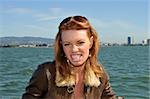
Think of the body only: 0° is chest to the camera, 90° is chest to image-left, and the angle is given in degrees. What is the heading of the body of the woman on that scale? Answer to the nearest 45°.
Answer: approximately 0°
